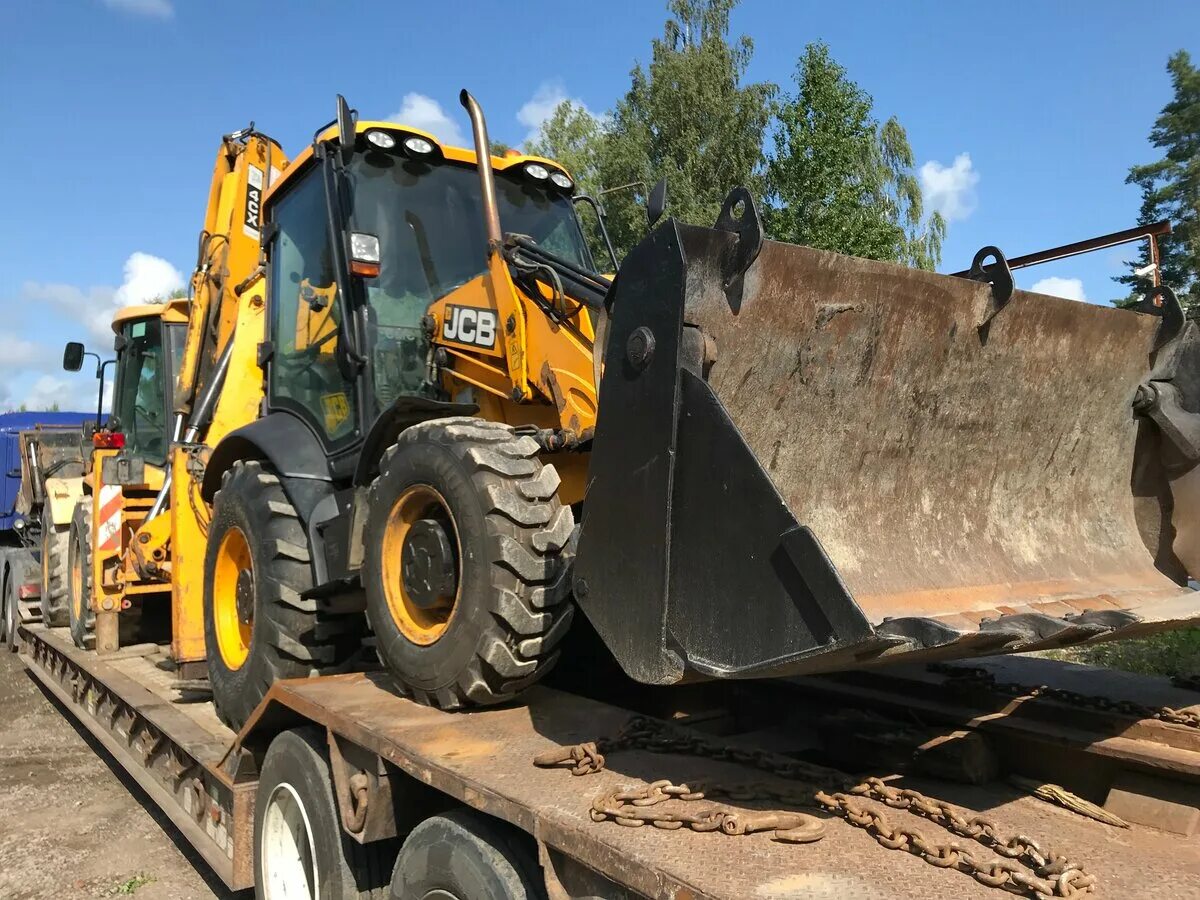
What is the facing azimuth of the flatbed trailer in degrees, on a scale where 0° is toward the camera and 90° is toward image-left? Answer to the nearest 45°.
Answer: approximately 135°

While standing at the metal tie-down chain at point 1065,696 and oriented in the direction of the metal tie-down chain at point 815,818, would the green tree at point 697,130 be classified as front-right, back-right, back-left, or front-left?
back-right

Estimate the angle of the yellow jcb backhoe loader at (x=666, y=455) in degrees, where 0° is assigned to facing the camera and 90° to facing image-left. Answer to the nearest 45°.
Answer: approximately 315°

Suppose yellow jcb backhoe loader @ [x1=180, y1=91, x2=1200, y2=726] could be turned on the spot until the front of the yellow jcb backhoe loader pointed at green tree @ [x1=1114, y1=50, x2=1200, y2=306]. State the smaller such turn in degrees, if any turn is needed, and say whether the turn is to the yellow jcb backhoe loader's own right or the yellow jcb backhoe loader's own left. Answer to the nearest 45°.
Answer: approximately 90° to the yellow jcb backhoe loader's own left

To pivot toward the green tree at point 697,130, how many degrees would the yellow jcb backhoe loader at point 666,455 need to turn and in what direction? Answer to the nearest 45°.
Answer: approximately 135° to its left

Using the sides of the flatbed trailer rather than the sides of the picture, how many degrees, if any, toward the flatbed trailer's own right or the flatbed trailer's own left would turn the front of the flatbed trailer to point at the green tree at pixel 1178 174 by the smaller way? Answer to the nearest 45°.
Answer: approximately 90° to the flatbed trailer's own right

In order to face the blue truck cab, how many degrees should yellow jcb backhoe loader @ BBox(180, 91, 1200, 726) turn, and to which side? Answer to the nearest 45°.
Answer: approximately 180°

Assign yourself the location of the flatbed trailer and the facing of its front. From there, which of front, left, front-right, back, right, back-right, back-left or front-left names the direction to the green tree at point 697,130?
front-right

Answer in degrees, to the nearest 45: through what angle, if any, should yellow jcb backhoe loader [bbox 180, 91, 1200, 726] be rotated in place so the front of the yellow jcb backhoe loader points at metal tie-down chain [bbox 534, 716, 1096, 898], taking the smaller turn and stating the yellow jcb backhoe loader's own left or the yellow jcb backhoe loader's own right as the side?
approximately 45° to the yellow jcb backhoe loader's own right
